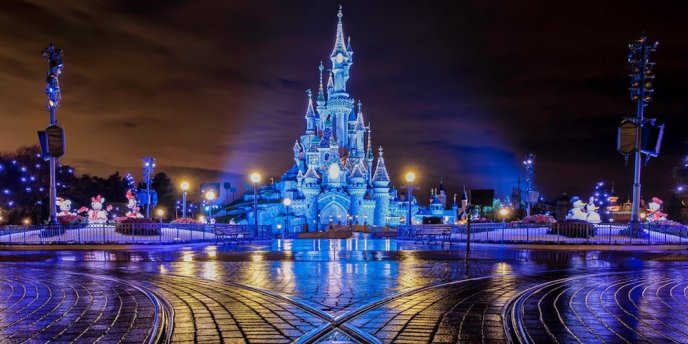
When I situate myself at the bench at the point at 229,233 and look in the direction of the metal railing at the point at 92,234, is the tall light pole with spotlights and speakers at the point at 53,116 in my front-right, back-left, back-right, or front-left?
front-right

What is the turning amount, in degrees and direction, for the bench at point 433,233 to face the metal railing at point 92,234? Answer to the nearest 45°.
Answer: approximately 45° to its right

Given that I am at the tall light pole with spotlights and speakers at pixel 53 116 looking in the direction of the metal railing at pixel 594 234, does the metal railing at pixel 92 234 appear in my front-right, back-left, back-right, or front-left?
front-right

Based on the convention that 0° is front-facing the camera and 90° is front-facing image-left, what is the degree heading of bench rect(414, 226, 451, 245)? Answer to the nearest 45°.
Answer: approximately 0°

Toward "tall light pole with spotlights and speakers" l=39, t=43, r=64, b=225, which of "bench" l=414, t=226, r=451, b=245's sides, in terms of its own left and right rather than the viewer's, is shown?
right

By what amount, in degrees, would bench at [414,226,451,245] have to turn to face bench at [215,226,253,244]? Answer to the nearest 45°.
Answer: approximately 90° to its right

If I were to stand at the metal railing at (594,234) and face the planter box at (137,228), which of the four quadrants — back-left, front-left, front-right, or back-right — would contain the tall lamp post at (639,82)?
back-right
